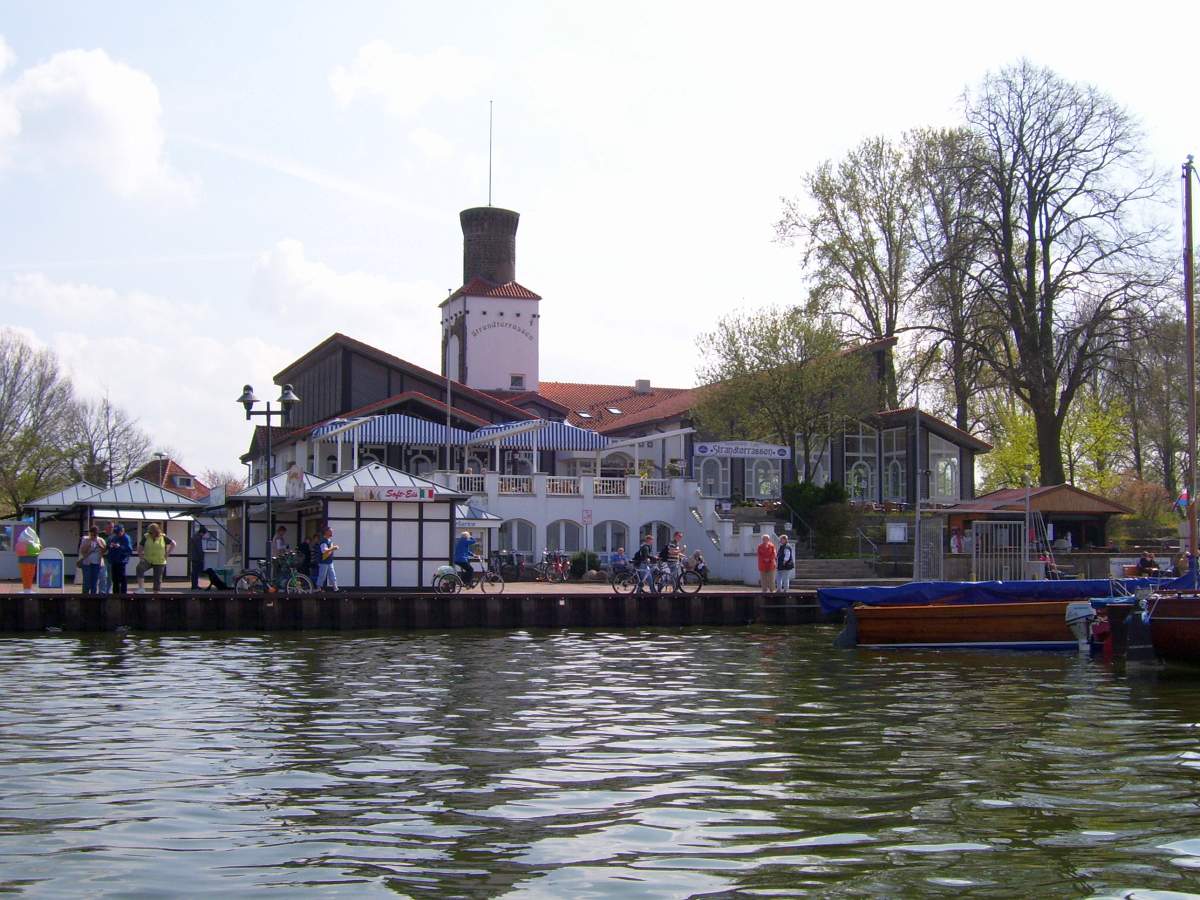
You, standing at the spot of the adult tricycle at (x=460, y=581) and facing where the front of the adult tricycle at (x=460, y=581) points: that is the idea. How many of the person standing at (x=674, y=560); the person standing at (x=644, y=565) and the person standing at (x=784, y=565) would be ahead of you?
3

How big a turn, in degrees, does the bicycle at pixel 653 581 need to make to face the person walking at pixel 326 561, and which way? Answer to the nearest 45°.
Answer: approximately 135° to its right

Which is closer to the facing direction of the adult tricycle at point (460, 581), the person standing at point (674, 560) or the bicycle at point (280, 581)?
the person standing

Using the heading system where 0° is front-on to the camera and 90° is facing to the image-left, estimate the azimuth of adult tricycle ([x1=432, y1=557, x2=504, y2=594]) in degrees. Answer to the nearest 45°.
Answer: approximately 270°

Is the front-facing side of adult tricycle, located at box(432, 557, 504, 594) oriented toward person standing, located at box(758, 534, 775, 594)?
yes

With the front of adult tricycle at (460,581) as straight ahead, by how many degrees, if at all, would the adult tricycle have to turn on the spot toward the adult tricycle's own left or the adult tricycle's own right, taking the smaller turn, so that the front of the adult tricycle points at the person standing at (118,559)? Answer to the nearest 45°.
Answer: approximately 135° to the adult tricycle's own right

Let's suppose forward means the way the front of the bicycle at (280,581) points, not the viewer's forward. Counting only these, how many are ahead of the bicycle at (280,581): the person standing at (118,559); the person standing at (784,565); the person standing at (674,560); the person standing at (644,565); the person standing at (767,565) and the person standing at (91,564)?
4
